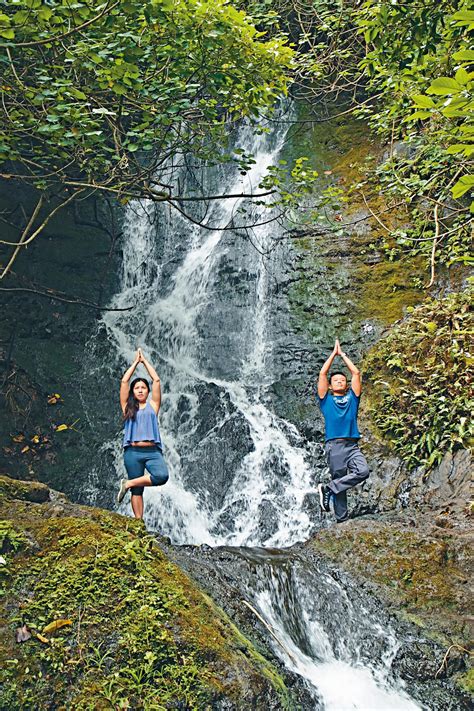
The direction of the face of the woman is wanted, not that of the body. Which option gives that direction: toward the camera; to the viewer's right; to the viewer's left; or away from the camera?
toward the camera

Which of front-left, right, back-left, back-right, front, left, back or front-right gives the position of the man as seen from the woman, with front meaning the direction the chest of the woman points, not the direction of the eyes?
left

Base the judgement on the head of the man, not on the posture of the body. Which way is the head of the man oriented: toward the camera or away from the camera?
toward the camera

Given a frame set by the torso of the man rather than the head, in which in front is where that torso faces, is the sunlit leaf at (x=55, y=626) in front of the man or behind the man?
in front

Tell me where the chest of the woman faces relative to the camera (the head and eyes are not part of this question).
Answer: toward the camera

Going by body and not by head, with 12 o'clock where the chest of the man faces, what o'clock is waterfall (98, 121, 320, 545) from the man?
The waterfall is roughly at 5 o'clock from the man.

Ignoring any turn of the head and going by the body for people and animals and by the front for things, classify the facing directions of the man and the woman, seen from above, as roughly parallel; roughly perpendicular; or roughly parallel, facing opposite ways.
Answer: roughly parallel

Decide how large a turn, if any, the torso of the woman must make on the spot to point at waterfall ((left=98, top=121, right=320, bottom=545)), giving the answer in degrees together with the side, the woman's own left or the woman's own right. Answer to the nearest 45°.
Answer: approximately 180°

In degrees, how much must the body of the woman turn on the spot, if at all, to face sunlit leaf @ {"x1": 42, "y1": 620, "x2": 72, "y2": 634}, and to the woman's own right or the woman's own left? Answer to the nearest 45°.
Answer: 0° — they already face it

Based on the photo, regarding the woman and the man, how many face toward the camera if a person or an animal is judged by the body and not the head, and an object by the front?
2

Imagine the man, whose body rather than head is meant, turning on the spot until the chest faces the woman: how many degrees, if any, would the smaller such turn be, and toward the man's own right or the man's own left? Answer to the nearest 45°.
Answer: approximately 45° to the man's own right
